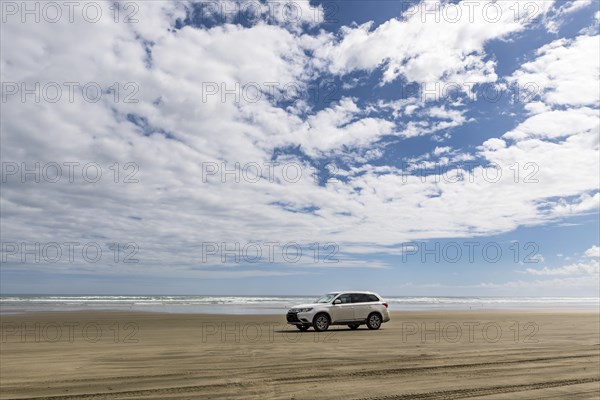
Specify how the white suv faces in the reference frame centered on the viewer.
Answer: facing the viewer and to the left of the viewer
